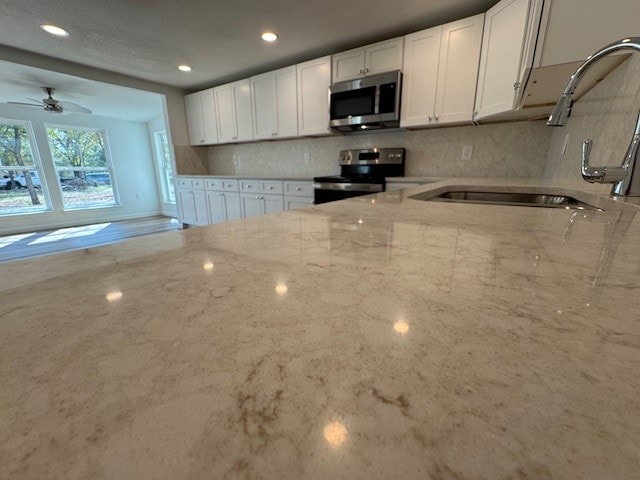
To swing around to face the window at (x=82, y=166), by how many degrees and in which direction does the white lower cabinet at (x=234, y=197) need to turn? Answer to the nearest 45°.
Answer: approximately 90° to its right

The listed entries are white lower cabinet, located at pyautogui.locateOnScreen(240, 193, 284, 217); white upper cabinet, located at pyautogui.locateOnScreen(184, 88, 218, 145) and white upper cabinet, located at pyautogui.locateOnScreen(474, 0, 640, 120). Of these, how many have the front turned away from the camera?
0

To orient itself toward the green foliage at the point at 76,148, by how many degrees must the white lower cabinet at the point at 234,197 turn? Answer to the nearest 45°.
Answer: approximately 90° to its right

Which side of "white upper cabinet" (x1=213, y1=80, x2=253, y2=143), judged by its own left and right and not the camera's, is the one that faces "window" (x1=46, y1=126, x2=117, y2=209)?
right

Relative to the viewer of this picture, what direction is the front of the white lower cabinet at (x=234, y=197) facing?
facing the viewer and to the left of the viewer

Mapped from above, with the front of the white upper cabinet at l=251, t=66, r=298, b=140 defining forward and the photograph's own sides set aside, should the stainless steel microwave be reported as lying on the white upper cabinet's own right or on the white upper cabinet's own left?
on the white upper cabinet's own left

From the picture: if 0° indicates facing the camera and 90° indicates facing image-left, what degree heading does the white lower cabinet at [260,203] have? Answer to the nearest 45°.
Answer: approximately 45°

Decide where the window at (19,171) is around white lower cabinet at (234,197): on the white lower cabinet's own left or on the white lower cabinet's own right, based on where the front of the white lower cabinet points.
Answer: on the white lower cabinet's own right

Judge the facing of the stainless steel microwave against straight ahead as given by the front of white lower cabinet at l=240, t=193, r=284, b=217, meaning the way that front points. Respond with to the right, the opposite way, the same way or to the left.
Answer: the same way

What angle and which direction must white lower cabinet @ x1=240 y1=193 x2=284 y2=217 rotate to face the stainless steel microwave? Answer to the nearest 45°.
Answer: approximately 90° to its left

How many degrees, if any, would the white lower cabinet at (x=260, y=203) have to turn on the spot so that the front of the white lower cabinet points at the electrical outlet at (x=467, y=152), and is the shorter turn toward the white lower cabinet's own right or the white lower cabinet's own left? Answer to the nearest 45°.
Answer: approximately 90° to the white lower cabinet's own left

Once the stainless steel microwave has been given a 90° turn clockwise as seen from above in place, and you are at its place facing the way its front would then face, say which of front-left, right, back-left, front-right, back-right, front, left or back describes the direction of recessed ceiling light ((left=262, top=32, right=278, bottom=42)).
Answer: front-left

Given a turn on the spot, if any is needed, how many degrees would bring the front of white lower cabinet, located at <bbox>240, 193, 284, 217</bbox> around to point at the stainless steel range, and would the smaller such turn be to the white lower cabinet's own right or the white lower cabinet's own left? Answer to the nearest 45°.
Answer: approximately 90° to the white lower cabinet's own left

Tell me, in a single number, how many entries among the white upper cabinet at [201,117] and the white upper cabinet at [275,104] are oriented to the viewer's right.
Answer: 0

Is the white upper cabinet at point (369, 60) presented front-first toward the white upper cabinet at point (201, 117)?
no

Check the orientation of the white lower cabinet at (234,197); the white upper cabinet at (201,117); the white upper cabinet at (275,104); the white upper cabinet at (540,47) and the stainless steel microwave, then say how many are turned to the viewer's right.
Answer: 0

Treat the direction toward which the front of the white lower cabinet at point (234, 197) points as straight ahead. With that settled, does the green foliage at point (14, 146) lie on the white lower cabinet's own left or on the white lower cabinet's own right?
on the white lower cabinet's own right

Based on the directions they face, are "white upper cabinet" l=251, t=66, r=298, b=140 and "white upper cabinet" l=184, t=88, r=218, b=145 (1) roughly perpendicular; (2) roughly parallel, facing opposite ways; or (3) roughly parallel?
roughly parallel

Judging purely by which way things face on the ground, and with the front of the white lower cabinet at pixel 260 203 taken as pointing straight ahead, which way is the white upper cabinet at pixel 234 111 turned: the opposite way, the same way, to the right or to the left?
the same way
